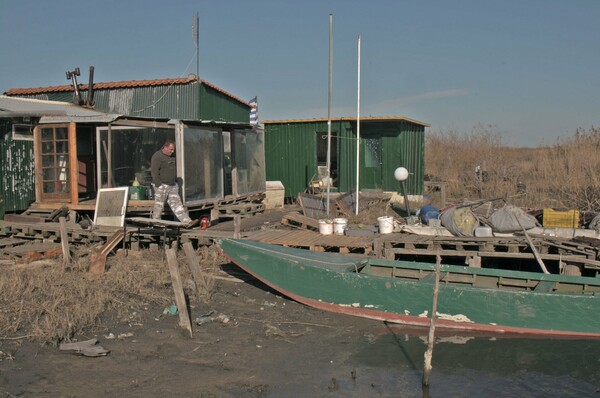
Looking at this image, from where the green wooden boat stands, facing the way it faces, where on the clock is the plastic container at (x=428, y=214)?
The plastic container is roughly at 3 o'clock from the green wooden boat.

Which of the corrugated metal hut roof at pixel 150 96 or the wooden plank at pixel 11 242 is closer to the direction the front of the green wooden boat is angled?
the wooden plank

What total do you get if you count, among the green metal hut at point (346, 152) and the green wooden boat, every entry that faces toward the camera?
1

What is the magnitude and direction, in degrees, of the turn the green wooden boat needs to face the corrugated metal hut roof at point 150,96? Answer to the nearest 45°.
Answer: approximately 45° to its right

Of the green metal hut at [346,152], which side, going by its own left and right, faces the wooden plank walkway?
front

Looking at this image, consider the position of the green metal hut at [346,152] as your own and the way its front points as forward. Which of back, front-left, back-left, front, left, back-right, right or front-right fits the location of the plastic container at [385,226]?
front

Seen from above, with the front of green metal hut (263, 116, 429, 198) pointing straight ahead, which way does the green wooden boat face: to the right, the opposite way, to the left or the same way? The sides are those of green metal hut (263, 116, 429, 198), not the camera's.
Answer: to the right

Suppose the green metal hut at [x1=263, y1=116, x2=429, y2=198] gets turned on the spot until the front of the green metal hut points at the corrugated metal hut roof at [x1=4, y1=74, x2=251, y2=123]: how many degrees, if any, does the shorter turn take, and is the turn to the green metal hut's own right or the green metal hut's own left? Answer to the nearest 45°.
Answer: approximately 90° to the green metal hut's own right

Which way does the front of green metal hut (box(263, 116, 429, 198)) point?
toward the camera

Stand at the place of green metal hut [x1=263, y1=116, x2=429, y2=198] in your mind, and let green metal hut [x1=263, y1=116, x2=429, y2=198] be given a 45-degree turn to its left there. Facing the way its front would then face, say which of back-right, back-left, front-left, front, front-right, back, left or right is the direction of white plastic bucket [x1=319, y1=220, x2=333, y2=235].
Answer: front-right

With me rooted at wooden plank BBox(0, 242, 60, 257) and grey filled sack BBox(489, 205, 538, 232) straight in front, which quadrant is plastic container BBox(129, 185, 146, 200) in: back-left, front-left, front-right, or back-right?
front-left

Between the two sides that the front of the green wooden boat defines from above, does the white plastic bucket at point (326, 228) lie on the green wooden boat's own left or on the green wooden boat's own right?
on the green wooden boat's own right

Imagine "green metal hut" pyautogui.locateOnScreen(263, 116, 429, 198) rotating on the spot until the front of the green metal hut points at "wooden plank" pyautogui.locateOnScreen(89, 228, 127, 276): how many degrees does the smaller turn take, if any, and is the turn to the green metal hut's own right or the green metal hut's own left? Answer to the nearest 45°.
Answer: approximately 45° to the green metal hut's own right

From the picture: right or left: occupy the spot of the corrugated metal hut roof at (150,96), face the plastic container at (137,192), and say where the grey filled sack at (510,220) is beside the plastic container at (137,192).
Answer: left

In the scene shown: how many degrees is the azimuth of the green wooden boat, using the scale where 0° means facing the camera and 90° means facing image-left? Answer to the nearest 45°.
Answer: approximately 90°
